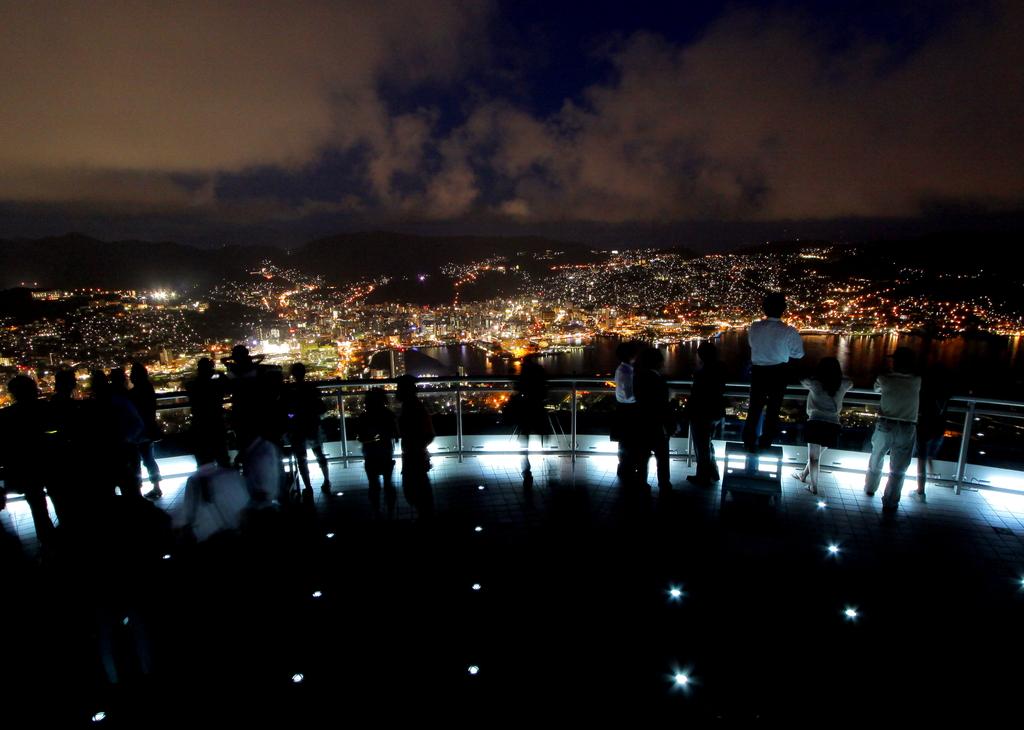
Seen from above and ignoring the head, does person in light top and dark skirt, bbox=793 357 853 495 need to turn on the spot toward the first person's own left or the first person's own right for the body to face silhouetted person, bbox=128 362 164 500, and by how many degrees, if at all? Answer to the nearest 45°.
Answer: approximately 135° to the first person's own left

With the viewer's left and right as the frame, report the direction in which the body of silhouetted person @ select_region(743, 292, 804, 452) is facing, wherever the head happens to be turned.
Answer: facing away from the viewer

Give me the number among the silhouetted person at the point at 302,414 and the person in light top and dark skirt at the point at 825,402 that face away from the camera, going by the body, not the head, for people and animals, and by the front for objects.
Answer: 2

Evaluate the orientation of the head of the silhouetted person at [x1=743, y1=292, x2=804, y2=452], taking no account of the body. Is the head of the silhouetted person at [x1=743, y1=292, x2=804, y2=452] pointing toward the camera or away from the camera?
away from the camera

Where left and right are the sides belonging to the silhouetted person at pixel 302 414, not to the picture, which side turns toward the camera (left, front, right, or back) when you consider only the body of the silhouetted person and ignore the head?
back

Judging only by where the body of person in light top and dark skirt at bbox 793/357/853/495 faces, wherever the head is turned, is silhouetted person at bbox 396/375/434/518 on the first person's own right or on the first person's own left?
on the first person's own left

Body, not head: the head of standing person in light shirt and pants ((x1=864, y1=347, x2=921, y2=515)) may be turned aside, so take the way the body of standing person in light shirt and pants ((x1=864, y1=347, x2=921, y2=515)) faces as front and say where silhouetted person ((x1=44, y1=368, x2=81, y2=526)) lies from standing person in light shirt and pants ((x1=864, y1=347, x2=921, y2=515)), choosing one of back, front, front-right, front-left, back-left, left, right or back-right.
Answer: back-left

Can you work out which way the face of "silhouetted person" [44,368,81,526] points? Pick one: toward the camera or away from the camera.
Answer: away from the camera

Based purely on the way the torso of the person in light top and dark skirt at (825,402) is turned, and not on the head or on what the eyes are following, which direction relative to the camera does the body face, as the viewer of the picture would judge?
away from the camera

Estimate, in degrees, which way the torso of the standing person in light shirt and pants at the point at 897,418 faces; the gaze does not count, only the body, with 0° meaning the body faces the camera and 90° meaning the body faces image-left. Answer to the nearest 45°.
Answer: approximately 180°

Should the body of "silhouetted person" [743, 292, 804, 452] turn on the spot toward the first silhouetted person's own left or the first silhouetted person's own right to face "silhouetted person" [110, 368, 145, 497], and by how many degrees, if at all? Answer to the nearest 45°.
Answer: approximately 135° to the first silhouetted person's own left
